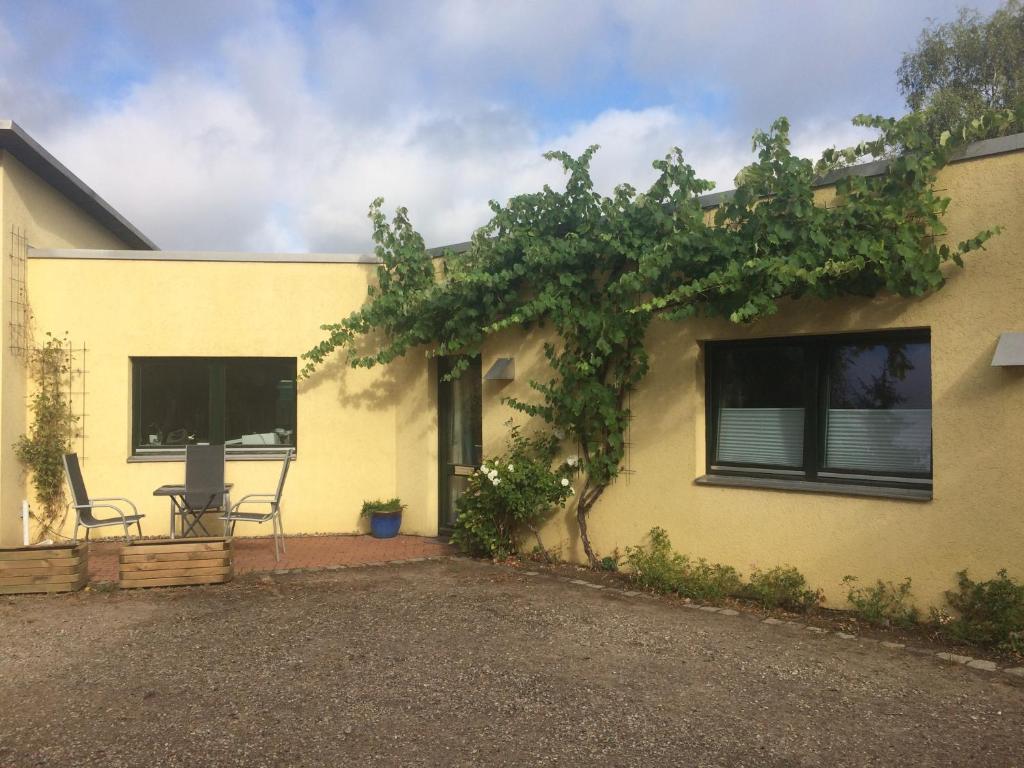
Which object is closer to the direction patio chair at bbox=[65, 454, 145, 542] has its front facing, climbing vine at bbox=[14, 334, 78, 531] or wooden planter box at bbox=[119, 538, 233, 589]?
the wooden planter box

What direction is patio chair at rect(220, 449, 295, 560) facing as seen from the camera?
to the viewer's left

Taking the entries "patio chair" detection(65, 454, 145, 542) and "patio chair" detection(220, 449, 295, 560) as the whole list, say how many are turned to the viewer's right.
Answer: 1

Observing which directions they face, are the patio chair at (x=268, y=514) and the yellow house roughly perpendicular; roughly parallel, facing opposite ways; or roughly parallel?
roughly perpendicular

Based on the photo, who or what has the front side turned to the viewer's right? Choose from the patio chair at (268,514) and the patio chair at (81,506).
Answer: the patio chair at (81,506)

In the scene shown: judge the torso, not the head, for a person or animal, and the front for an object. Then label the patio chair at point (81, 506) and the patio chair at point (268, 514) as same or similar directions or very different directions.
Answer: very different directions

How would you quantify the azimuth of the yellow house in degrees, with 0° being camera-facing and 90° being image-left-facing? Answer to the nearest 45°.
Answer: approximately 0°

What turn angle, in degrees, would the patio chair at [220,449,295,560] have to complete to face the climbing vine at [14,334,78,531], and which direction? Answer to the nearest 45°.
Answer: approximately 45° to its right

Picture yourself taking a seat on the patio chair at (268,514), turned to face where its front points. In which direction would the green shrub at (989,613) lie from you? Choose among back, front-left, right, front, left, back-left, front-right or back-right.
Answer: back-left

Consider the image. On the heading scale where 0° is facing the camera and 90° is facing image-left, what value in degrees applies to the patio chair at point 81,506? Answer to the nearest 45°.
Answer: approximately 270°
